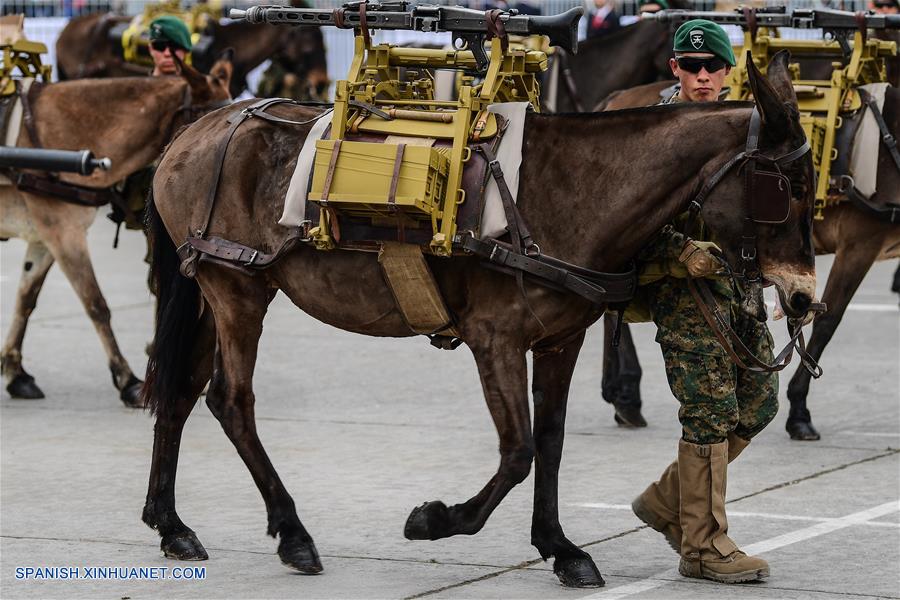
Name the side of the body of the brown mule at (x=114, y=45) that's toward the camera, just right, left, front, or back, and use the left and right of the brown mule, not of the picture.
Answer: right

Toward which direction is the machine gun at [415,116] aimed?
to the viewer's left

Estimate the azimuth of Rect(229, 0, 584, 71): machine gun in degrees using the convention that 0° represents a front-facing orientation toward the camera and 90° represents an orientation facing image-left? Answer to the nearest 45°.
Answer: approximately 90°

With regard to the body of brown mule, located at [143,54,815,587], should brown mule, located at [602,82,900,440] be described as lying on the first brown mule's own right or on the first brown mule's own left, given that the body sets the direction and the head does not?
on the first brown mule's own left

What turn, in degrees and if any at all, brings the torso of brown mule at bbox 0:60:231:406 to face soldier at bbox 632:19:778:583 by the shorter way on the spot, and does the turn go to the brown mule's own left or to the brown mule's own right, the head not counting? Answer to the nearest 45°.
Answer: approximately 45° to the brown mule's own right

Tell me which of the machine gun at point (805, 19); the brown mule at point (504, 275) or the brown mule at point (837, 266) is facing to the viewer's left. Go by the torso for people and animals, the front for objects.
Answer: the machine gun

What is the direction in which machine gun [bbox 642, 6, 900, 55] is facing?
to the viewer's left

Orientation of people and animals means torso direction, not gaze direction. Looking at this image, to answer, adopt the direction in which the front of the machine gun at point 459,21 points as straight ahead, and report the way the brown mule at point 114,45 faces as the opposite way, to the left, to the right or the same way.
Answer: the opposite way

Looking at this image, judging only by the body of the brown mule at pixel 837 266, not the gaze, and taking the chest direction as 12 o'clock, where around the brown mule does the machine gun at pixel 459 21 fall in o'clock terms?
The machine gun is roughly at 4 o'clock from the brown mule.

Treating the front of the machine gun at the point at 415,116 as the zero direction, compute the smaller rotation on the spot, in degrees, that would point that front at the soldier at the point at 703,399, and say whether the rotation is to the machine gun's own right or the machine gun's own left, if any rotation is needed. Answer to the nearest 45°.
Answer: approximately 180°

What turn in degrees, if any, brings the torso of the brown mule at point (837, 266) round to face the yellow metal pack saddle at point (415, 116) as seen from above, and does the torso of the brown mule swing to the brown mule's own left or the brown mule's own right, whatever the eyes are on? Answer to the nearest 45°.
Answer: approximately 135° to the brown mule's own right

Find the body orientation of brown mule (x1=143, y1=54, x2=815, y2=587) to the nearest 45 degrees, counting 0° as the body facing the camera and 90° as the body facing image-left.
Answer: approximately 270°
